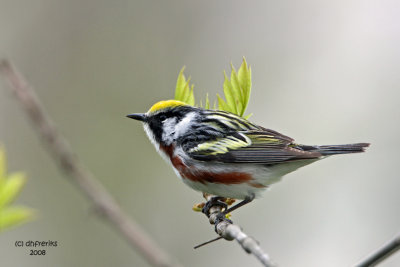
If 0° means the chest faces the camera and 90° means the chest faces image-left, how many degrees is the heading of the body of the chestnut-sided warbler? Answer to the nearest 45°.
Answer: approximately 90°

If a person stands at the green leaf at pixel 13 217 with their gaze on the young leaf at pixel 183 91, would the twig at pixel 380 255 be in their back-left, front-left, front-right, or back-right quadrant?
front-right

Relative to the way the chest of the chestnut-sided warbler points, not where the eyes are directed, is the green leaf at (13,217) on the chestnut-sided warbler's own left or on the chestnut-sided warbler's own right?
on the chestnut-sided warbler's own left
